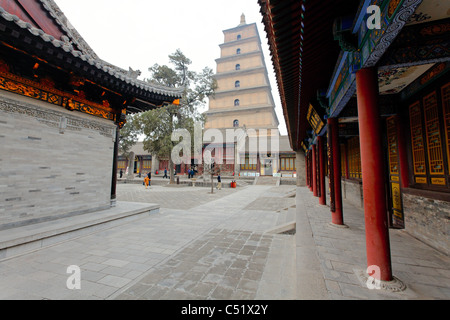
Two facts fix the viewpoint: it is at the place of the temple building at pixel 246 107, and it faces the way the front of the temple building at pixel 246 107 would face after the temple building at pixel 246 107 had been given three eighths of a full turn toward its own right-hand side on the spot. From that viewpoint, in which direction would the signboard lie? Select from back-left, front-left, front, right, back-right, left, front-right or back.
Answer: back-left

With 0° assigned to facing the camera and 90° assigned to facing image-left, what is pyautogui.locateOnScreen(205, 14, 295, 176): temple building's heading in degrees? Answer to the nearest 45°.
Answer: approximately 0°

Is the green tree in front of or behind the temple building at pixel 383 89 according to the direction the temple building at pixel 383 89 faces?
in front

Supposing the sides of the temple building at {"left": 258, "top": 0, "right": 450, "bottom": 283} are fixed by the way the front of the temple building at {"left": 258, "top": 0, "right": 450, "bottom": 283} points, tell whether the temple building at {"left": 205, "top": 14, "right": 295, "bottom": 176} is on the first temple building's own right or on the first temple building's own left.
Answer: on the first temple building's own right

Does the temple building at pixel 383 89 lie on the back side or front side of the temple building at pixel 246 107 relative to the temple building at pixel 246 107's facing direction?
on the front side

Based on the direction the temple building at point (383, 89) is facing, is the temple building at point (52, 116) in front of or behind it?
in front

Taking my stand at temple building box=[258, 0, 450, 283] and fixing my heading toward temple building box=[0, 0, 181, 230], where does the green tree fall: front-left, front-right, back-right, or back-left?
front-right

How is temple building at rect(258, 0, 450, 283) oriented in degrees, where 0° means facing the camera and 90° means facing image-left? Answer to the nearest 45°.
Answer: approximately 90°

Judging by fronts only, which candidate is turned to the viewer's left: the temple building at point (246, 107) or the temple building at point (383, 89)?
the temple building at point (383, 89)

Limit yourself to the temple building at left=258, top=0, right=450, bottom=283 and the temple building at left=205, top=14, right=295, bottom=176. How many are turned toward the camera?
1
